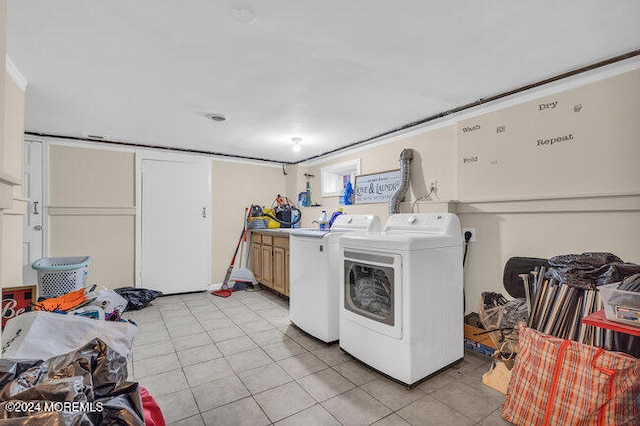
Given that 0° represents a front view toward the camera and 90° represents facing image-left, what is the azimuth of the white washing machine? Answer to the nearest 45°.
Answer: approximately 45°

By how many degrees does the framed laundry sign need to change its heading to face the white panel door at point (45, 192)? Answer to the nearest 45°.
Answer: approximately 45° to its right

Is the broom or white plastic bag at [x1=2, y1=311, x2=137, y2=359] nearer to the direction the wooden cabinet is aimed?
the white plastic bag

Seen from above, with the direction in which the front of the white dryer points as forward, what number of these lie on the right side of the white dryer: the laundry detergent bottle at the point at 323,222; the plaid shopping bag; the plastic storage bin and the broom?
2

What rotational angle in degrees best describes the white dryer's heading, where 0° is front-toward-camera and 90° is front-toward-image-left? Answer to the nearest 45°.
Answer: approximately 45°

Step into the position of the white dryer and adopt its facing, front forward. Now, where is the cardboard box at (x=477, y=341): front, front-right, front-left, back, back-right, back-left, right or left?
back

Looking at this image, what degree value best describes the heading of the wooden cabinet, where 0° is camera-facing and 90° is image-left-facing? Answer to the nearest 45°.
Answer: approximately 45°

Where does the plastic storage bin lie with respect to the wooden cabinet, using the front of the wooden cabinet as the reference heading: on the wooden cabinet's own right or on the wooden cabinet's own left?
on the wooden cabinet's own left
